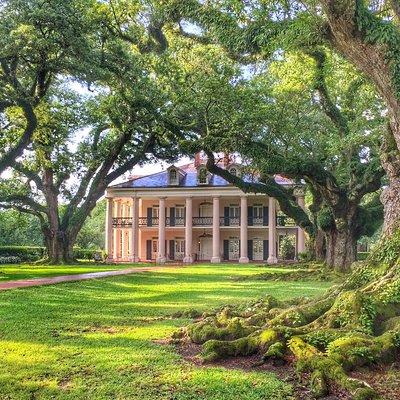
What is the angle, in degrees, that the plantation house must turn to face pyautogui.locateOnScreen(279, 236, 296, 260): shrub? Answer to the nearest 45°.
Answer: approximately 90° to its left

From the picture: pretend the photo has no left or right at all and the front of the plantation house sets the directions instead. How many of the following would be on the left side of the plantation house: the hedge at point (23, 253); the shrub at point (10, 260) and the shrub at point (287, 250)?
1

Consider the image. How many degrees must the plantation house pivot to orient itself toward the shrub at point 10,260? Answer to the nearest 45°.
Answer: approximately 45° to its right

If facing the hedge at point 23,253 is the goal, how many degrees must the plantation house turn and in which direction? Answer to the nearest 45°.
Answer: approximately 90° to its right

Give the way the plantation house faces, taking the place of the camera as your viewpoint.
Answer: facing the viewer
